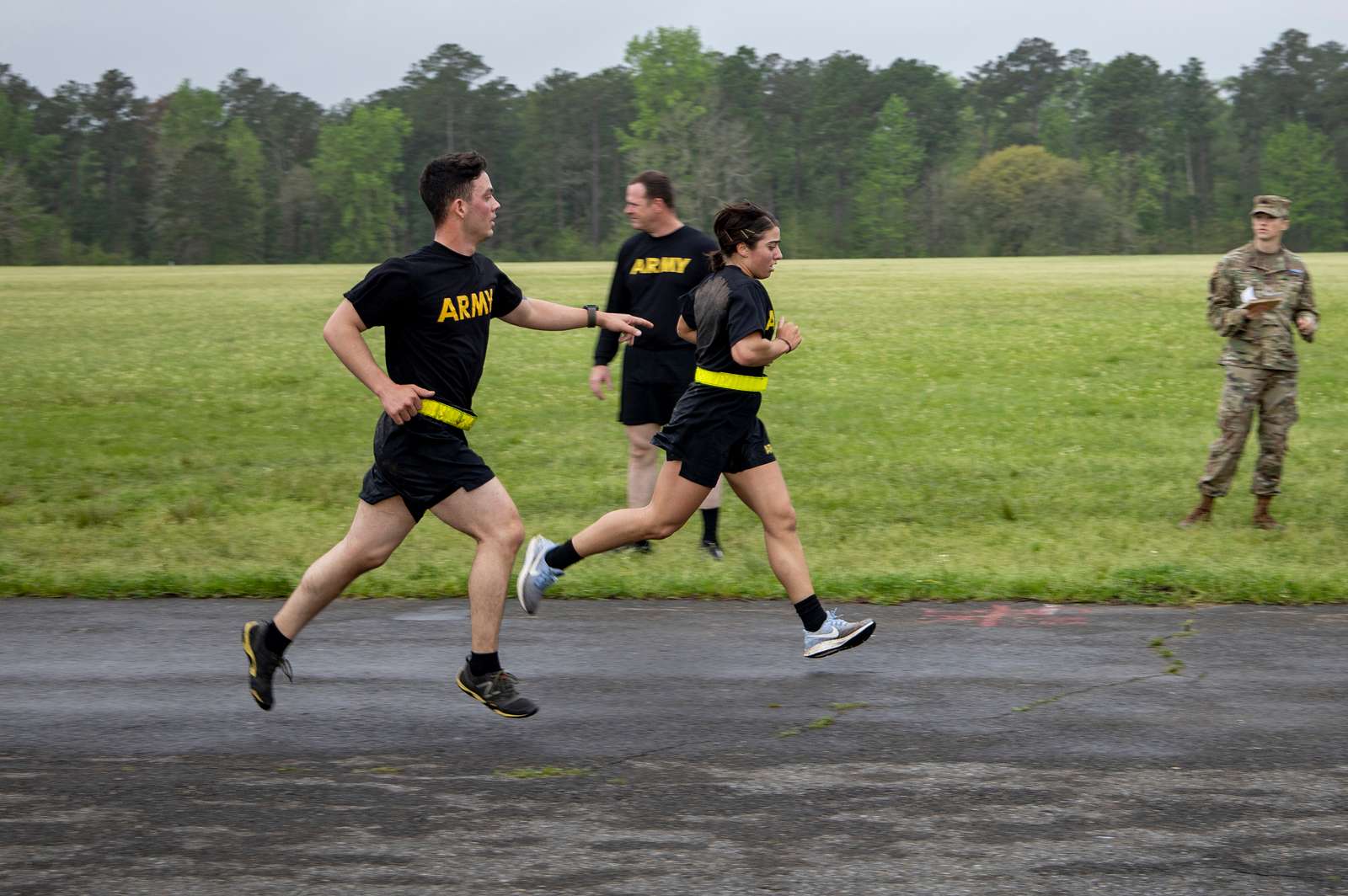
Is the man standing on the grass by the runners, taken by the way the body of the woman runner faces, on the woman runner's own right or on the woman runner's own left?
on the woman runner's own left

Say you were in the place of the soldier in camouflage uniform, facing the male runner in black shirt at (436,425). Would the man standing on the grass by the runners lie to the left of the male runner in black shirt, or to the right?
right

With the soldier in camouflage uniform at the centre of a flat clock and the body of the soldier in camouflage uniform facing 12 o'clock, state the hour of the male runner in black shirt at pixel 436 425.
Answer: The male runner in black shirt is roughly at 1 o'clock from the soldier in camouflage uniform.

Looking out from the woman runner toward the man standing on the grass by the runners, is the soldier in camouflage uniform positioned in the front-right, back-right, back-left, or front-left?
front-right

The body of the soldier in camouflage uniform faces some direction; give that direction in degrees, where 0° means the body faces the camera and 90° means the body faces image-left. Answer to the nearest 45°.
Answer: approximately 0°

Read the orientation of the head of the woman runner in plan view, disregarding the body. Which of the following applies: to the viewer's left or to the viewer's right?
to the viewer's right

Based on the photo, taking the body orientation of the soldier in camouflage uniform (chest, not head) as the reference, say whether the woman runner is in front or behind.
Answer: in front

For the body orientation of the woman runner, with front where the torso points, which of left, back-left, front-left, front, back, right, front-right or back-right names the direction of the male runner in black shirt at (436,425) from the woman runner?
back-right

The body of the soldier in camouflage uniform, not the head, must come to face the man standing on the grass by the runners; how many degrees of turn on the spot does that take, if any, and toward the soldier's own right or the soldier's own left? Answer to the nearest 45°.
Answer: approximately 45° to the soldier's own right

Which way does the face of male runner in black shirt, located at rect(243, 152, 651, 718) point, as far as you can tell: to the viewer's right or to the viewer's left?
to the viewer's right

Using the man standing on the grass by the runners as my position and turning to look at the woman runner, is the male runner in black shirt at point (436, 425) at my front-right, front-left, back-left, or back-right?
front-right

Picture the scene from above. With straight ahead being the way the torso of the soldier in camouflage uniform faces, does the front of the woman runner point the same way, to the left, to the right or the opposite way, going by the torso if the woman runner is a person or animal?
to the left

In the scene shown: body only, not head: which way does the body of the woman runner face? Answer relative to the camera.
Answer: to the viewer's right

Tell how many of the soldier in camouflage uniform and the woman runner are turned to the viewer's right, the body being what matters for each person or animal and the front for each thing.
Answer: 1

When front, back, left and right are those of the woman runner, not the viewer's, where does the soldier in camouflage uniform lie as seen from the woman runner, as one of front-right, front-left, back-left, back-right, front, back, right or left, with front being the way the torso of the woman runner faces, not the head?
front-left

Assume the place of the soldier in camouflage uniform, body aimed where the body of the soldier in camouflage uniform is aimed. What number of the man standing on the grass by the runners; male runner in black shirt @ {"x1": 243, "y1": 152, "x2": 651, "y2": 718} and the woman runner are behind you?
0
